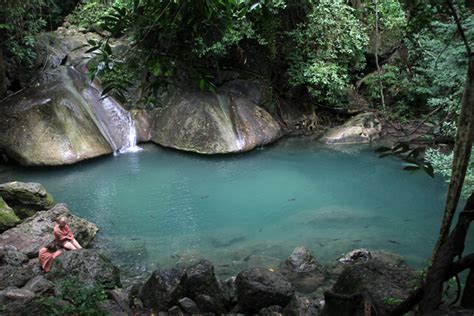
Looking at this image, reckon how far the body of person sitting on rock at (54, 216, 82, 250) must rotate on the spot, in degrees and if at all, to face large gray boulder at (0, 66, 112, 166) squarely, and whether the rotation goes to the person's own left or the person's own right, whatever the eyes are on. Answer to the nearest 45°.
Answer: approximately 135° to the person's own left

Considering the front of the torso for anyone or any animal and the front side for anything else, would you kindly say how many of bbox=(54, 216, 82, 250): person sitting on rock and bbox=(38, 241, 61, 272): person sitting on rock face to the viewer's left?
0

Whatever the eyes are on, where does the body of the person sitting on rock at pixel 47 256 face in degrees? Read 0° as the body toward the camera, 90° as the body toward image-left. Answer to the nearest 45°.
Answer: approximately 225°

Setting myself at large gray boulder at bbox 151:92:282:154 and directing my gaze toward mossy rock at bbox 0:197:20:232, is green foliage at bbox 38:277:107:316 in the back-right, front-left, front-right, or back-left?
front-left

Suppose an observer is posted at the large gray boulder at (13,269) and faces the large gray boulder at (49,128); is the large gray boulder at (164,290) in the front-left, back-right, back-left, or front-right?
back-right

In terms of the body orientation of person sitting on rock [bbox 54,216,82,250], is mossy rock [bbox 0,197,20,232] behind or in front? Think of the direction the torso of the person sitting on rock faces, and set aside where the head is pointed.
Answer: behind

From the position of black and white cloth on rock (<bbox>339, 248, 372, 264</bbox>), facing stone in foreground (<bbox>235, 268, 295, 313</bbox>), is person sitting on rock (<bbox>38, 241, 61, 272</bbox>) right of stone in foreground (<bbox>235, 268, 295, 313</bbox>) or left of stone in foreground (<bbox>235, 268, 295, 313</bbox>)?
right

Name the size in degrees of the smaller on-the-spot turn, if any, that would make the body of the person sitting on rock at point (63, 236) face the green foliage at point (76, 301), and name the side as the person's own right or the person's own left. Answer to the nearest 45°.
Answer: approximately 45° to the person's own right

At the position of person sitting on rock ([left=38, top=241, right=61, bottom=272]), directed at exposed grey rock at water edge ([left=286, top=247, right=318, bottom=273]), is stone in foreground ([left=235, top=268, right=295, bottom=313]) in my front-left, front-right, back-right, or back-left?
front-right
